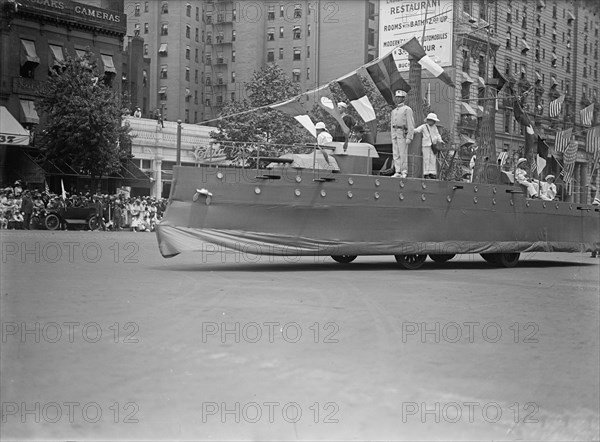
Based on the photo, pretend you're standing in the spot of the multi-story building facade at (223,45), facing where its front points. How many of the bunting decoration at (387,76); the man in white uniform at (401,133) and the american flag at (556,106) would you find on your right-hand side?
0

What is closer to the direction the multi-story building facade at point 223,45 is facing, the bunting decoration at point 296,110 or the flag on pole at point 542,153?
the bunting decoration

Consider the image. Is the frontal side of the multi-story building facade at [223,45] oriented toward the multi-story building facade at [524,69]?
no

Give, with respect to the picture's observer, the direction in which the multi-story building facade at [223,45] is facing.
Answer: facing the viewer

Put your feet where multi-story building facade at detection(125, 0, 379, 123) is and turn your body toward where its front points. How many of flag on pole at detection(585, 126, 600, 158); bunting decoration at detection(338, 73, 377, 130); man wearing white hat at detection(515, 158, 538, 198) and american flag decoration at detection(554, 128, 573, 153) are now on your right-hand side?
0

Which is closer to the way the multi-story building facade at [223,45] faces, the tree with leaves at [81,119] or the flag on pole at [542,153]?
the tree with leaves
